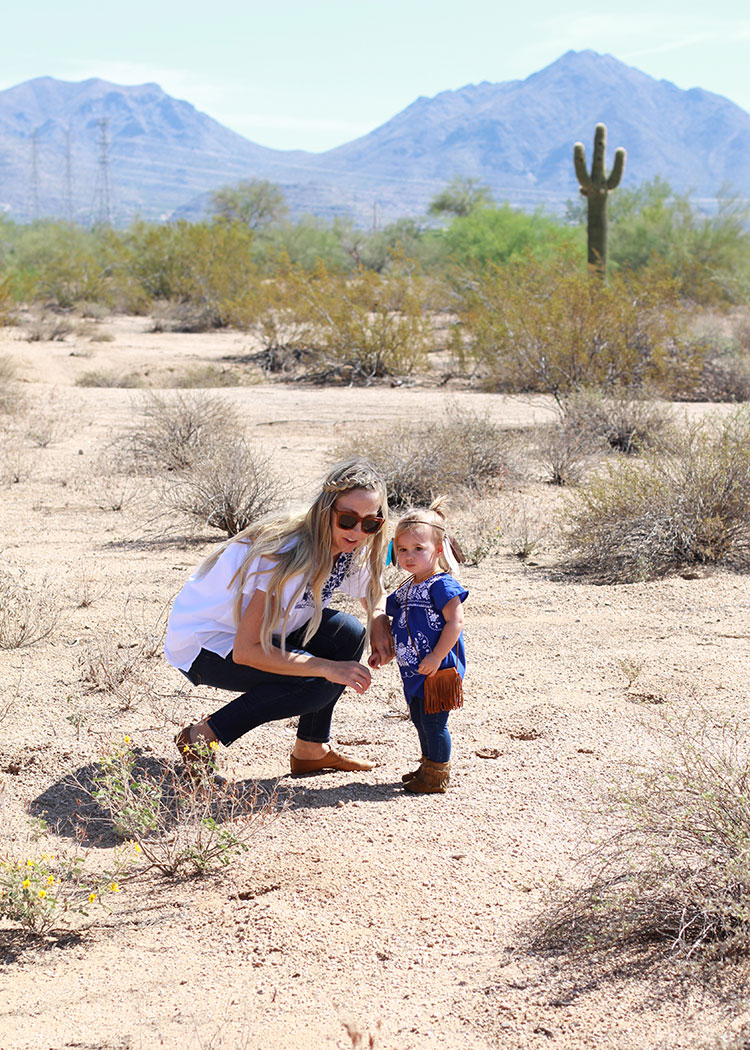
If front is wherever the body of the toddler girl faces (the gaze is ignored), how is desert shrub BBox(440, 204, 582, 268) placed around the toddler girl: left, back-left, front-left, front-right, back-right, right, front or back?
back-right

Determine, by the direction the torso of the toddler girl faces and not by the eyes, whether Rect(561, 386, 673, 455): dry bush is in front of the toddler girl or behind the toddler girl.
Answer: behind

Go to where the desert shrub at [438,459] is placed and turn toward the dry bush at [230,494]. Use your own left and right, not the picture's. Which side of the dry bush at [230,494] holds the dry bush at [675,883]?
left

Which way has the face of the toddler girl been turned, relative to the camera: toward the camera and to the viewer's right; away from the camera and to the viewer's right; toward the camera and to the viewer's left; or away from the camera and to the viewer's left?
toward the camera and to the viewer's left

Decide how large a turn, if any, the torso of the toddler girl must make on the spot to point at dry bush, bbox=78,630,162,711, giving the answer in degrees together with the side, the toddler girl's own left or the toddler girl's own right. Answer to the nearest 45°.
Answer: approximately 90° to the toddler girl's own right

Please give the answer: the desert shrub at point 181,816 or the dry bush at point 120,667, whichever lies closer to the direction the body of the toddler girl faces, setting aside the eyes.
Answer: the desert shrub

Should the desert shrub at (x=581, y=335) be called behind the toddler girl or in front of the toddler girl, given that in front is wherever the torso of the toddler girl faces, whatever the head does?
behind

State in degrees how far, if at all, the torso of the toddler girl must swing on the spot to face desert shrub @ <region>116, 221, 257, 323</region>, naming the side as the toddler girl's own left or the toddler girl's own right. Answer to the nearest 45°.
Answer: approximately 135° to the toddler girl's own right

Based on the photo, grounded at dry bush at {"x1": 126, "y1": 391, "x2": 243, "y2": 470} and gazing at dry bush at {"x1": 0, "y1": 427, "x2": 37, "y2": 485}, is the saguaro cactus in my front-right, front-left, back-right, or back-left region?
back-right

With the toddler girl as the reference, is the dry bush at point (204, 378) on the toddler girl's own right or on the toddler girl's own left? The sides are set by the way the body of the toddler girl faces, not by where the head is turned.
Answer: on the toddler girl's own right

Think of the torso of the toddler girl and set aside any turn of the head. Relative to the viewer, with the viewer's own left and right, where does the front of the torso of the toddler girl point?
facing the viewer and to the left of the viewer

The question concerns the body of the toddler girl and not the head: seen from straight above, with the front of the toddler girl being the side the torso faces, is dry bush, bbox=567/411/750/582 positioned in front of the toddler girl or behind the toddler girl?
behind
